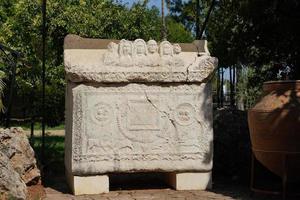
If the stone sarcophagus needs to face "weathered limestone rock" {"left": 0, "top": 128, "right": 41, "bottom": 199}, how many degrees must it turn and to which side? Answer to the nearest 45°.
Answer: approximately 90° to its right

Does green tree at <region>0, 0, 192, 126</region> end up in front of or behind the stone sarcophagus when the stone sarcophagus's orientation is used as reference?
behind

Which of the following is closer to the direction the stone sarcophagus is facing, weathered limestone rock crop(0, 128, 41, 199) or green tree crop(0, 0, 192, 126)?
the weathered limestone rock

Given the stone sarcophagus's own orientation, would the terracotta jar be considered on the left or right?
on its left

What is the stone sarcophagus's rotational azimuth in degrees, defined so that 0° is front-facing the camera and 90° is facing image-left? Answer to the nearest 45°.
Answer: approximately 0°
